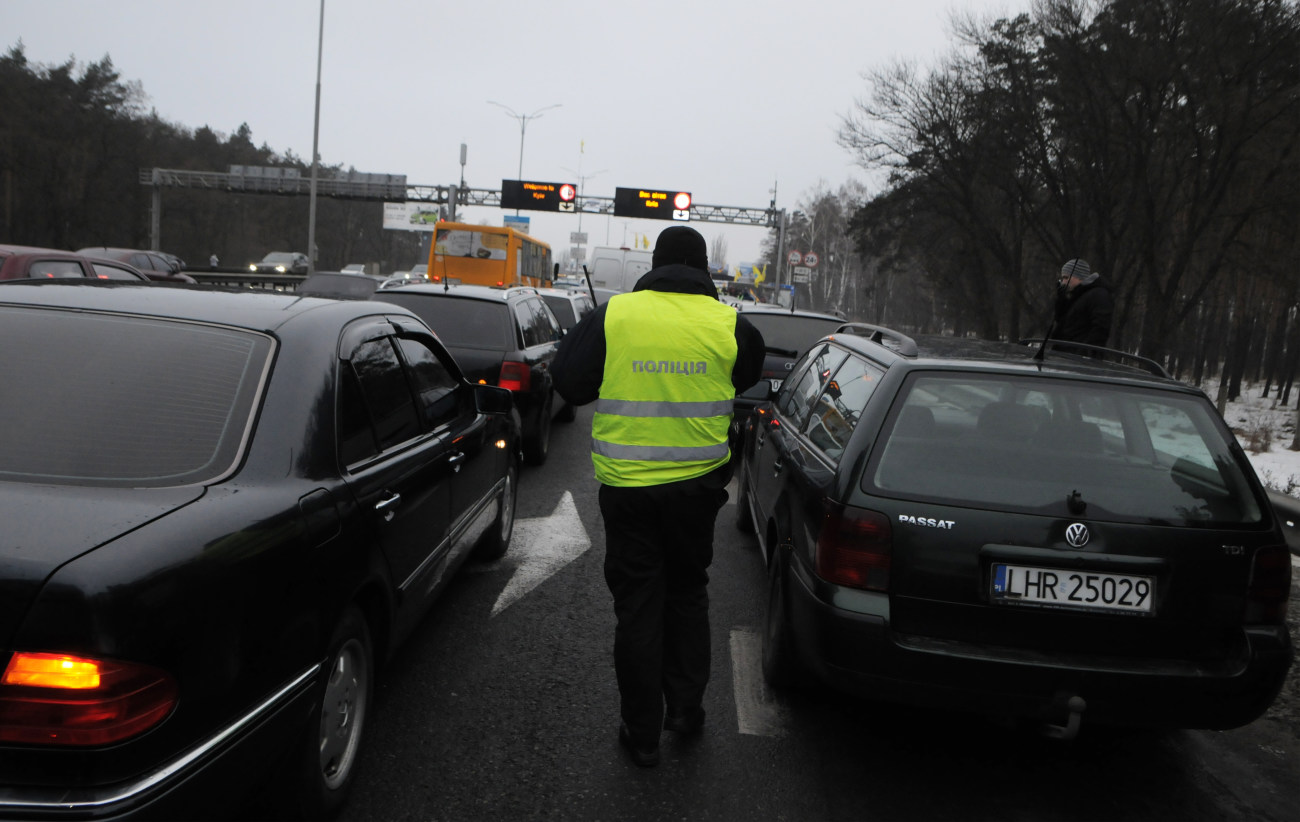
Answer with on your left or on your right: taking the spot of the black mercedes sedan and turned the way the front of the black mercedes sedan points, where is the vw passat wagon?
on your right

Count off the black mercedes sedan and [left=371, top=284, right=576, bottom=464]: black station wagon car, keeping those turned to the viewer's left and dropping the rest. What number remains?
0

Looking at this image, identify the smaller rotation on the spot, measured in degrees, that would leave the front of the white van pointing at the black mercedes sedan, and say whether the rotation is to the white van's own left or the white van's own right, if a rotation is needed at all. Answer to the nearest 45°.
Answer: approximately 180°

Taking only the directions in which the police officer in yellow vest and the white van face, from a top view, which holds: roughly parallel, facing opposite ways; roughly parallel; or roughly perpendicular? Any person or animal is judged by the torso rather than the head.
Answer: roughly parallel

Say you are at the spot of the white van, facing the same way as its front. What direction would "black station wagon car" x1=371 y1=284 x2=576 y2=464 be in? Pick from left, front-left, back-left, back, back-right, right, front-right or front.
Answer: back

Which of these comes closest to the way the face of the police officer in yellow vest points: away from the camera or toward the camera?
away from the camera

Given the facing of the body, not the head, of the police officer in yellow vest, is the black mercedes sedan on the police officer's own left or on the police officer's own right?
on the police officer's own left

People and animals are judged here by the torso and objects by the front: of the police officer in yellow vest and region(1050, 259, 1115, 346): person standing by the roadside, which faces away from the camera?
the police officer in yellow vest

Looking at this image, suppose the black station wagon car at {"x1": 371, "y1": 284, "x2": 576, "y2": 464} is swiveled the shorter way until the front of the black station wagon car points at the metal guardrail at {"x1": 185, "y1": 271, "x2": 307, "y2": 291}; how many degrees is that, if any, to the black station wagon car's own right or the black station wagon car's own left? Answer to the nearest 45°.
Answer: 0° — it already faces it

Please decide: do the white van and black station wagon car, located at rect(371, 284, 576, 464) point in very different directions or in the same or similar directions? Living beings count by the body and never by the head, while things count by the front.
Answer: same or similar directions

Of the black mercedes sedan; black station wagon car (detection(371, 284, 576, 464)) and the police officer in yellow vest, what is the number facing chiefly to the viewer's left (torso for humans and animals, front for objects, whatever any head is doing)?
0

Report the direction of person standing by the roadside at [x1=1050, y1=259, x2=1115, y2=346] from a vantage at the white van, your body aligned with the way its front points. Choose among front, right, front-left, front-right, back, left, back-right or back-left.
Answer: back

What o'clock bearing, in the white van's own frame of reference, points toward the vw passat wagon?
The vw passat wagon is roughly at 6 o'clock from the white van.

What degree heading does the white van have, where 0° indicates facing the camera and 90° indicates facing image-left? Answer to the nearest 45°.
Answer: approximately 180°

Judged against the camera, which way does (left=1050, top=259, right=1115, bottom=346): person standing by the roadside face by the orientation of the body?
to the viewer's left

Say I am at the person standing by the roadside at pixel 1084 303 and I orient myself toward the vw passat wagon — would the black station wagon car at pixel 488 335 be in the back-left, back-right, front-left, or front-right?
front-right

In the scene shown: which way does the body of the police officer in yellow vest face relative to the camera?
away from the camera
